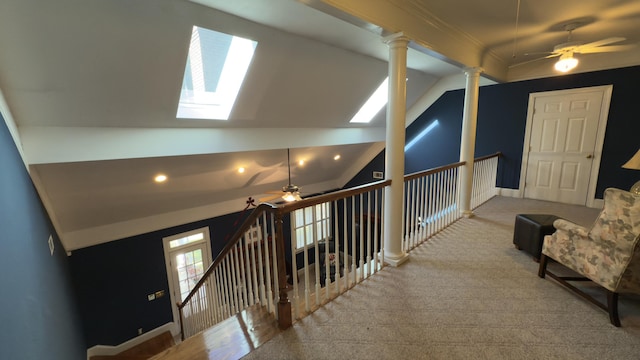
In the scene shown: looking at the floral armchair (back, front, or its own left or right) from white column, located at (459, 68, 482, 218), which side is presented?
front

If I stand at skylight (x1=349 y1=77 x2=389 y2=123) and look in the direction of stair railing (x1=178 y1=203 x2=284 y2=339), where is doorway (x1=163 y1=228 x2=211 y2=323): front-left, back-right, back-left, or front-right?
front-right

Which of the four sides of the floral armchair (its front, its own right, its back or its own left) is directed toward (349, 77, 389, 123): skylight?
front

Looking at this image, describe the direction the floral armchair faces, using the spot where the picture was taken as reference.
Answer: facing away from the viewer and to the left of the viewer

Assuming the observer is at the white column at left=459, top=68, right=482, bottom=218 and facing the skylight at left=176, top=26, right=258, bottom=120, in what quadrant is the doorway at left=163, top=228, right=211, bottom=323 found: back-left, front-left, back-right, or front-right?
front-right

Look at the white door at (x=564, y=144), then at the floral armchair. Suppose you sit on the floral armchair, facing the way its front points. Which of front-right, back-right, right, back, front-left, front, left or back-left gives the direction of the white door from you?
front-right
